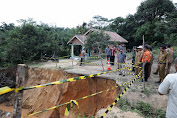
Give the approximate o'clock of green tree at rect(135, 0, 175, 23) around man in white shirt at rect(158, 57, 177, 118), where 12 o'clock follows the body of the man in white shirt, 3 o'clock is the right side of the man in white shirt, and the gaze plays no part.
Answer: The green tree is roughly at 12 o'clock from the man in white shirt.

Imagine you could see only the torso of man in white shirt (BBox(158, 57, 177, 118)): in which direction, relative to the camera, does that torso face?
away from the camera

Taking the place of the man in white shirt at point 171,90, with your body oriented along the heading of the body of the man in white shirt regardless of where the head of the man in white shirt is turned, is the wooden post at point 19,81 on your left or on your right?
on your left

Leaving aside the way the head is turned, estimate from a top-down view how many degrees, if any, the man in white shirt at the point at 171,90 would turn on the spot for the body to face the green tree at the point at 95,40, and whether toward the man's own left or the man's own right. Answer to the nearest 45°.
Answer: approximately 45° to the man's own left

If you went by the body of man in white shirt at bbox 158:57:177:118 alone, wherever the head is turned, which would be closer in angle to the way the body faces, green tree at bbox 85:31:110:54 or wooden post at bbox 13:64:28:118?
the green tree
